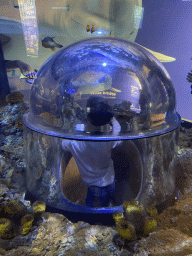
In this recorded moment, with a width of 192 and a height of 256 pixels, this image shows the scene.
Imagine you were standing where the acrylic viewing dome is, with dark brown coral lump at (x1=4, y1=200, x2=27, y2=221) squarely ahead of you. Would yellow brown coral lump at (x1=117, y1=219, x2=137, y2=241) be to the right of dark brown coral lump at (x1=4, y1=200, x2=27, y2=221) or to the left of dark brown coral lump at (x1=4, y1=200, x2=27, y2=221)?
left

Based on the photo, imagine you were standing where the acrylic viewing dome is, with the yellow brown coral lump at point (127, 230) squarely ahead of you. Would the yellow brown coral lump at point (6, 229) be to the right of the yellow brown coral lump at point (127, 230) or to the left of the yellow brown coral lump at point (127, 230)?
right

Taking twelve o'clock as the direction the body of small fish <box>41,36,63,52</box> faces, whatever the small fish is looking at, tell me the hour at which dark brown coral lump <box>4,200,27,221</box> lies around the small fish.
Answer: The dark brown coral lump is roughly at 9 o'clock from the small fish.

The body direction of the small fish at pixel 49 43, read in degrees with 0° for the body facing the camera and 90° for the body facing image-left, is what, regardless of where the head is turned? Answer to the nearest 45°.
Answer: approximately 90°

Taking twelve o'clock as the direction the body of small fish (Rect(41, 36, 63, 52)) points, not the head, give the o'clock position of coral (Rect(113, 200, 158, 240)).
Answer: The coral is roughly at 9 o'clock from the small fish.

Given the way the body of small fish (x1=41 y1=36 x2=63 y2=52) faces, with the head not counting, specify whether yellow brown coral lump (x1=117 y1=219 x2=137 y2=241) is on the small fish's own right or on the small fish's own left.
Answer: on the small fish's own left

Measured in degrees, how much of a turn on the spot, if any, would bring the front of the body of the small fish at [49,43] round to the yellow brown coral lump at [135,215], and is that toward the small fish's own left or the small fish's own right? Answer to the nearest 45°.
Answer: approximately 90° to the small fish's own left

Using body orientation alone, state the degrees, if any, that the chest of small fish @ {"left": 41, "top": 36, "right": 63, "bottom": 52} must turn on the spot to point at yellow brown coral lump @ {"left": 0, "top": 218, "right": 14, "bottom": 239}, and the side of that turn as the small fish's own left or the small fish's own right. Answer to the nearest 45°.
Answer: approximately 90° to the small fish's own left

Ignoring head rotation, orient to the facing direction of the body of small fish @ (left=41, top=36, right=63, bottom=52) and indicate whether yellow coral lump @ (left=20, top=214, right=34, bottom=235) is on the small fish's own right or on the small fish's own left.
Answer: on the small fish's own left
